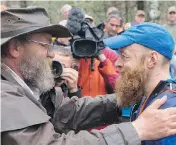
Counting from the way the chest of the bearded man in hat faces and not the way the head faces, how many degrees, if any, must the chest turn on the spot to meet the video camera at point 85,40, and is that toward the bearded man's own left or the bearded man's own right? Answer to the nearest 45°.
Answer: approximately 90° to the bearded man's own left

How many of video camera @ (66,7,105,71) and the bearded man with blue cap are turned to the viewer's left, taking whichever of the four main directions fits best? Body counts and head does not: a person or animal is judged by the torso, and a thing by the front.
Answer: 1

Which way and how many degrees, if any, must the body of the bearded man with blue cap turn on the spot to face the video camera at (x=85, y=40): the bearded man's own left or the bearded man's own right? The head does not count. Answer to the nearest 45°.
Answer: approximately 45° to the bearded man's own right

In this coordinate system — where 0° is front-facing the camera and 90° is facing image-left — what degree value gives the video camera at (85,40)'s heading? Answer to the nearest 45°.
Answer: approximately 0°

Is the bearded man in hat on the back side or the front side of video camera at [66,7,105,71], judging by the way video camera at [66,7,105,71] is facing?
on the front side

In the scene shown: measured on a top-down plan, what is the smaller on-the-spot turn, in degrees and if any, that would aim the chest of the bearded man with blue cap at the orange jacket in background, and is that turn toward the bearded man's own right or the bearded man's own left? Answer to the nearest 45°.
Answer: approximately 45° to the bearded man's own right

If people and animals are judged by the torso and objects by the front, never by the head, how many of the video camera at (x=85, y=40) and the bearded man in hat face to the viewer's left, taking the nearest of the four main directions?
0

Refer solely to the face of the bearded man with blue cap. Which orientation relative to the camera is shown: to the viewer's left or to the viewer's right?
to the viewer's left

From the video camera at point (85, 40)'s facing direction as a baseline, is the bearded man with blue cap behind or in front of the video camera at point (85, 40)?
in front

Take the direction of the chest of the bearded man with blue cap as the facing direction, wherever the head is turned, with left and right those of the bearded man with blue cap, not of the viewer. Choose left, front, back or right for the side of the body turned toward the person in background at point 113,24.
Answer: right

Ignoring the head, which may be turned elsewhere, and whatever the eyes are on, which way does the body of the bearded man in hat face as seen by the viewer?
to the viewer's right

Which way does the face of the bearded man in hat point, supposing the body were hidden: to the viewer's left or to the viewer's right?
to the viewer's right

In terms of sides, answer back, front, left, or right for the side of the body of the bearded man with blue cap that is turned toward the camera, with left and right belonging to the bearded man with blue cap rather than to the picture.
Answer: left
